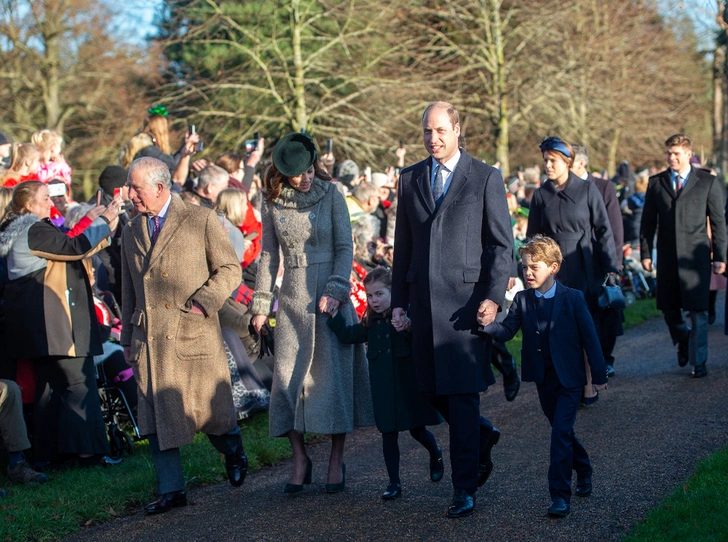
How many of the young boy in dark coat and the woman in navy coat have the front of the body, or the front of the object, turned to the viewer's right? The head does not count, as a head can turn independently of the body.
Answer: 0

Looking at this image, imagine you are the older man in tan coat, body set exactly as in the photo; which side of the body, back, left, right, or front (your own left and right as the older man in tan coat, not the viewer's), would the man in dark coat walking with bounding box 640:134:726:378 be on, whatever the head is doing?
back

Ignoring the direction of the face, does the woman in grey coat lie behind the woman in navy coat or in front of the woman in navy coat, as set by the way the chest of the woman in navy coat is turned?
in front

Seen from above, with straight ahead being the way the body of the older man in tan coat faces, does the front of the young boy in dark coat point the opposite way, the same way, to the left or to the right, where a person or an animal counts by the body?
the same way

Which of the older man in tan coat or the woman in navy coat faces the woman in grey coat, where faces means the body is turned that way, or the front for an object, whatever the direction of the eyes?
the woman in navy coat

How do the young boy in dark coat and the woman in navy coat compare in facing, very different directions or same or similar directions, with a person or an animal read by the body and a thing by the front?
same or similar directions

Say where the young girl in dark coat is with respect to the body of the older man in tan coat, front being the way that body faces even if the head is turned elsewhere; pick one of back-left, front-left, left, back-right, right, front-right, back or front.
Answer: back-left

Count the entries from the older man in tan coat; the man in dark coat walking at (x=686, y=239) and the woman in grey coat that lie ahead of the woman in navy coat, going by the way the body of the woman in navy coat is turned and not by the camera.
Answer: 2

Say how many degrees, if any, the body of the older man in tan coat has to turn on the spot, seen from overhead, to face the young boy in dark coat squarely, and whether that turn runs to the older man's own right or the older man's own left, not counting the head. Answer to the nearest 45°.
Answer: approximately 135° to the older man's own left

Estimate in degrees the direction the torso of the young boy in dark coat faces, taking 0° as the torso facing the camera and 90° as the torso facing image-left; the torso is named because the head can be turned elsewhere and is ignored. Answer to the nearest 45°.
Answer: approximately 45°

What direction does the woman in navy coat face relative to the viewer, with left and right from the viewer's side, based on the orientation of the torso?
facing the viewer and to the left of the viewer

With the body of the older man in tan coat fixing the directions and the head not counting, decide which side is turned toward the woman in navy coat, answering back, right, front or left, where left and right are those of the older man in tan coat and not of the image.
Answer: back

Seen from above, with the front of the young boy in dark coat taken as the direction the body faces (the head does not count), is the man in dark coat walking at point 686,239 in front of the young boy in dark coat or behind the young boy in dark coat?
behind

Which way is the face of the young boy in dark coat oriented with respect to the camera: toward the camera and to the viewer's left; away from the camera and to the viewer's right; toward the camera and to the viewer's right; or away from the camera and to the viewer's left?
toward the camera and to the viewer's left

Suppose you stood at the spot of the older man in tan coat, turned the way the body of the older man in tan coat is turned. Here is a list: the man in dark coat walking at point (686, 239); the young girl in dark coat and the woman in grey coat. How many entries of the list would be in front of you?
0

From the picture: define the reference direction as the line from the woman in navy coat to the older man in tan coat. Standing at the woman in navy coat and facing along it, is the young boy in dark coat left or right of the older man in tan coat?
left

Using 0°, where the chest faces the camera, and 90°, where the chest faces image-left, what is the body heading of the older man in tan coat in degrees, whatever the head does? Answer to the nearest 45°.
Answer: approximately 45°
